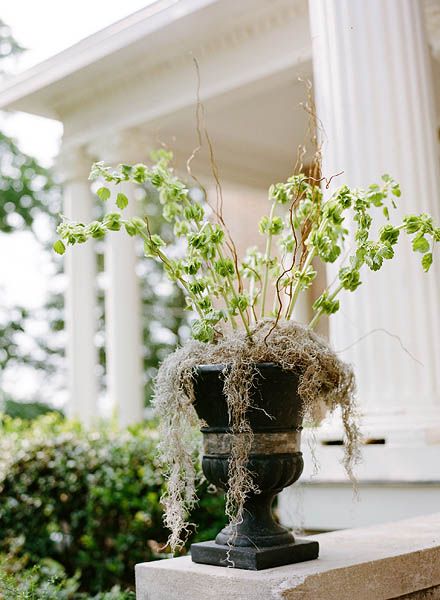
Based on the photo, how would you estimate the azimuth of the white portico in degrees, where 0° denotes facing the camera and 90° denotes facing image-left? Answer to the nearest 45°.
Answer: approximately 45°

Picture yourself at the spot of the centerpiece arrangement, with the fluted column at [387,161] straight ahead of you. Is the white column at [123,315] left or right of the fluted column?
left
